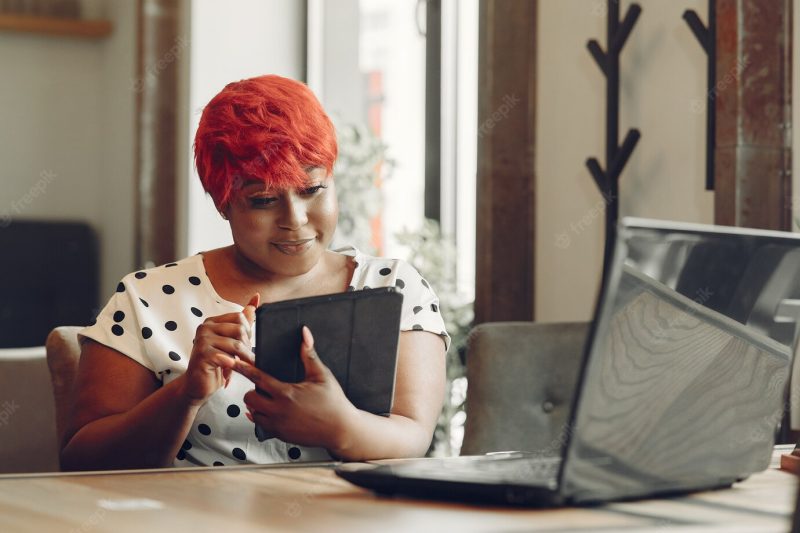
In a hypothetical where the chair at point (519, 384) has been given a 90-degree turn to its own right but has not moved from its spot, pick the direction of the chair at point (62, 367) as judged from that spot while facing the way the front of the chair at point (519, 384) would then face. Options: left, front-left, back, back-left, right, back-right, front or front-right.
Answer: front

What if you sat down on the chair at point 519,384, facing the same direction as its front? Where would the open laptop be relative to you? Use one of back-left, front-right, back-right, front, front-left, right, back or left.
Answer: front

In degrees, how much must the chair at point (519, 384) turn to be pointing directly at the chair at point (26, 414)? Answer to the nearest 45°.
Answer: approximately 90° to its right

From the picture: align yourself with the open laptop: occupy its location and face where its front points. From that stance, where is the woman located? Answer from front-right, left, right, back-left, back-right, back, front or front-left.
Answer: front

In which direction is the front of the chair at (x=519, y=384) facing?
toward the camera

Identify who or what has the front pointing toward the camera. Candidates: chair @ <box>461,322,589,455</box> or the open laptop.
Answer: the chair

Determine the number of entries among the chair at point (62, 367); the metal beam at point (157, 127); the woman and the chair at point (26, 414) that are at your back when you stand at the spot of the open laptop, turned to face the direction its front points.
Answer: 0

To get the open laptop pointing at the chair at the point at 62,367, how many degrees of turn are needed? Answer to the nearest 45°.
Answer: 0° — it already faces it

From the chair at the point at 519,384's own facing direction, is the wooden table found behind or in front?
in front

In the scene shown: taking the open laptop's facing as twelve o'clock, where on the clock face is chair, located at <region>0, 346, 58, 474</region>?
The chair is roughly at 12 o'clock from the open laptop.

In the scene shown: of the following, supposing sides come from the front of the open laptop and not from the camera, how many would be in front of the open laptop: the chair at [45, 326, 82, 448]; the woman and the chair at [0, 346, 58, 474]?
3

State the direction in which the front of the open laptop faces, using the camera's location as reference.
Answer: facing away from the viewer and to the left of the viewer

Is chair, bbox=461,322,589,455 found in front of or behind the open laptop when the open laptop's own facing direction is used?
in front

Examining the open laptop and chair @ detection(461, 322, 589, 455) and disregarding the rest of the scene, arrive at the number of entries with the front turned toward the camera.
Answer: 1
